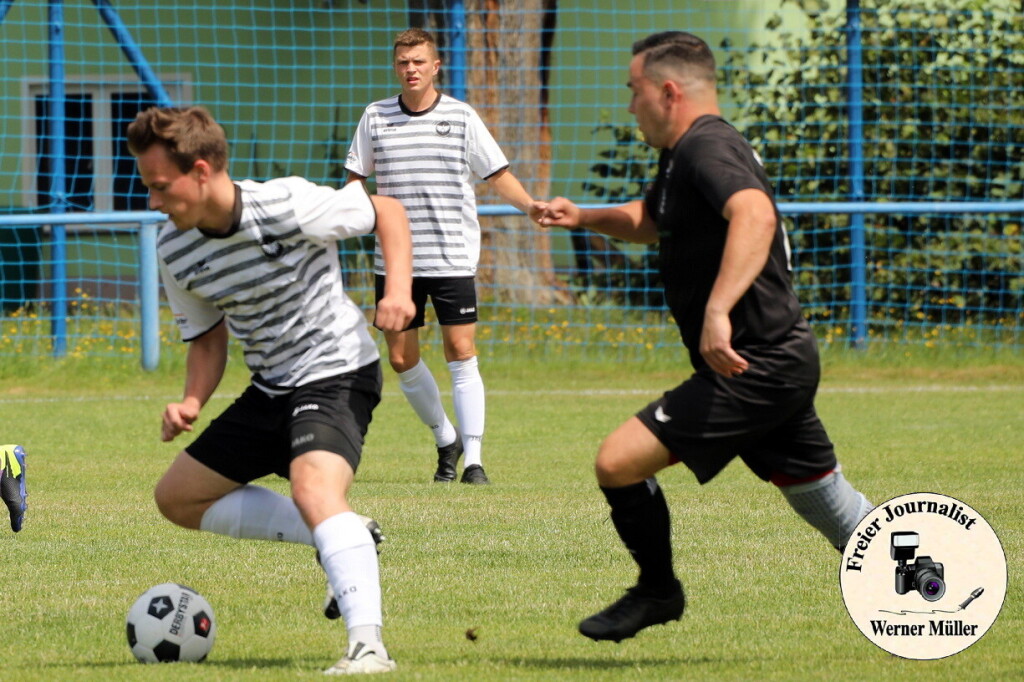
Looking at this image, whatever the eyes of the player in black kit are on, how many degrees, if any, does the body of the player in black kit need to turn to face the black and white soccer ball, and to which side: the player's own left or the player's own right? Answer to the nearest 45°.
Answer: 0° — they already face it

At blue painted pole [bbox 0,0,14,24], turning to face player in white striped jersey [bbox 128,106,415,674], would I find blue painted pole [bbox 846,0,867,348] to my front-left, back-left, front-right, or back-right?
front-left

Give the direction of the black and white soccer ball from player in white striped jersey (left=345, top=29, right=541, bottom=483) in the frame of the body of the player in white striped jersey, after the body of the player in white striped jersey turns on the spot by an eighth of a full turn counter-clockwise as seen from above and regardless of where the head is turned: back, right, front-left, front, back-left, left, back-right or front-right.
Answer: front-right

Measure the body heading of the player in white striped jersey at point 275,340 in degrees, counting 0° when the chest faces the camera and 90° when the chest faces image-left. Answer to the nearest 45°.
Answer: approximately 45°

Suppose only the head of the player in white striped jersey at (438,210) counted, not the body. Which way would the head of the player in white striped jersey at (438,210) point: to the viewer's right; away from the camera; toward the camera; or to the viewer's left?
toward the camera

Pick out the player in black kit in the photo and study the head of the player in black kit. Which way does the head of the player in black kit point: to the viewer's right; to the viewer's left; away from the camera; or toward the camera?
to the viewer's left

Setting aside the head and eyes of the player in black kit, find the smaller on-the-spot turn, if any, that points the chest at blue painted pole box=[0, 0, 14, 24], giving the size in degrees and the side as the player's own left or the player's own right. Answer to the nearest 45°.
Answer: approximately 45° to the player's own right

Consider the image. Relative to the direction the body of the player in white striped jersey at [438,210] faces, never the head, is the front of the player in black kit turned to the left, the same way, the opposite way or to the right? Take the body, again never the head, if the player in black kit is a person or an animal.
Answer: to the right

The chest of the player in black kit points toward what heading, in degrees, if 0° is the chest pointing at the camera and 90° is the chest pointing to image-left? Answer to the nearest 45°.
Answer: approximately 90°

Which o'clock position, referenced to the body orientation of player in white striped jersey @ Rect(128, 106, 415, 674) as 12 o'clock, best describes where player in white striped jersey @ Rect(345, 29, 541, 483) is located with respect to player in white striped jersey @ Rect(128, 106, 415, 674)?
player in white striped jersey @ Rect(345, 29, 541, 483) is roughly at 5 o'clock from player in white striped jersey @ Rect(128, 106, 415, 674).

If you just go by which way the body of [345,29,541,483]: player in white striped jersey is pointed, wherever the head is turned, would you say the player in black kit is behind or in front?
in front

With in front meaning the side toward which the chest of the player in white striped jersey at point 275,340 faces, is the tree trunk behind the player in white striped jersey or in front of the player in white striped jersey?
behind

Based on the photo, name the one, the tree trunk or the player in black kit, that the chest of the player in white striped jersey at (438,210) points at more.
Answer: the player in black kit

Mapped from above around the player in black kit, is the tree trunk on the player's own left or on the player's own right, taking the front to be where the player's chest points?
on the player's own right

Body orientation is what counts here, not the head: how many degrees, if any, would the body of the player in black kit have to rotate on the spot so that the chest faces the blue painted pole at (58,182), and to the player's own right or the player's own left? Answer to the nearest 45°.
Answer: approximately 45° to the player's own right

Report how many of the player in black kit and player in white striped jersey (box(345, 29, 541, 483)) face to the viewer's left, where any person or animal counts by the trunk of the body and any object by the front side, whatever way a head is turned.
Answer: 1

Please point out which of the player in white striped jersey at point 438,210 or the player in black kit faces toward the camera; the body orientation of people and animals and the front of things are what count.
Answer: the player in white striped jersey

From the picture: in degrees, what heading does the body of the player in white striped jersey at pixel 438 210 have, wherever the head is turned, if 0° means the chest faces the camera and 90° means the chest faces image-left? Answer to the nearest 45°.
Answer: approximately 0°
